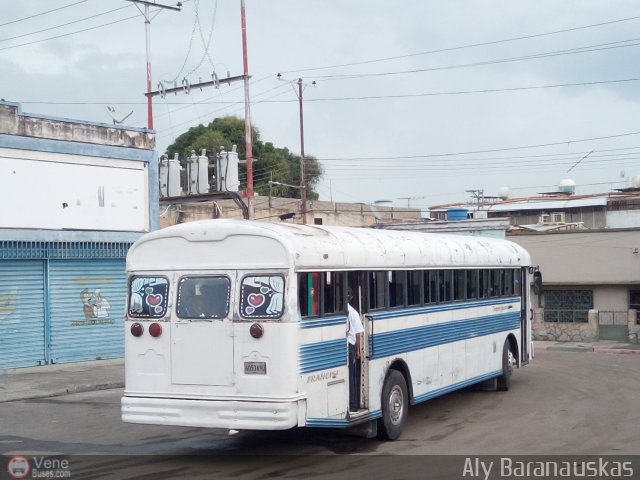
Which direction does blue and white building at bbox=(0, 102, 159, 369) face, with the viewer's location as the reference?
facing the viewer and to the right of the viewer

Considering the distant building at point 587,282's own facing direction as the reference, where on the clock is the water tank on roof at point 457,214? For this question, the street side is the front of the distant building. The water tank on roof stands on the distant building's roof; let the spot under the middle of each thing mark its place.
The water tank on roof is roughly at 3 o'clock from the distant building.

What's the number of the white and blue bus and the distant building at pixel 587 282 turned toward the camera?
1

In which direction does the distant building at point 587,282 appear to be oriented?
toward the camera

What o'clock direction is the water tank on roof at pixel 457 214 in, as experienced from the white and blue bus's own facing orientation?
The water tank on roof is roughly at 11 o'clock from the white and blue bus.

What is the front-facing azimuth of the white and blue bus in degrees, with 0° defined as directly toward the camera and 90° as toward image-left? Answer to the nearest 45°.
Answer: approximately 225°

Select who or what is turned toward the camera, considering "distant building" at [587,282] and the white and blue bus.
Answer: the distant building

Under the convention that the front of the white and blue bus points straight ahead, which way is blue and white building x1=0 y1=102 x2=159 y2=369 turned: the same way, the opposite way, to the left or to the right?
to the right

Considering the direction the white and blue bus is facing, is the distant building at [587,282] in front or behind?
in front

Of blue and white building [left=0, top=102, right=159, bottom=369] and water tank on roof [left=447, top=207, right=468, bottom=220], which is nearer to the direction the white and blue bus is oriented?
the water tank on roof

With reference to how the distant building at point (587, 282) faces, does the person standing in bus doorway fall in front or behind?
in front
